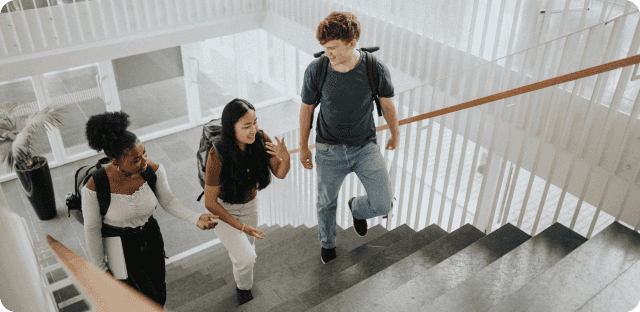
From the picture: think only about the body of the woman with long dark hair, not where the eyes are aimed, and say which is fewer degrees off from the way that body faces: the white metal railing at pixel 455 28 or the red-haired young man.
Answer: the red-haired young man

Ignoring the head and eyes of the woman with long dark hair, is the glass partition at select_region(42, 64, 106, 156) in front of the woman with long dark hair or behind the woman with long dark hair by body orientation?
behind

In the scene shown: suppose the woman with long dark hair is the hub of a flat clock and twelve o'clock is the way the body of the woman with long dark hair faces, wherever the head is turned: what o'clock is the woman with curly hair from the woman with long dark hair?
The woman with curly hair is roughly at 4 o'clock from the woman with long dark hair.

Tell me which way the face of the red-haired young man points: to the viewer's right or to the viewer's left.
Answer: to the viewer's left

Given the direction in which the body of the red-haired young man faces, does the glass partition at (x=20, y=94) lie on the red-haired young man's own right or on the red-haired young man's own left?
on the red-haired young man's own right
